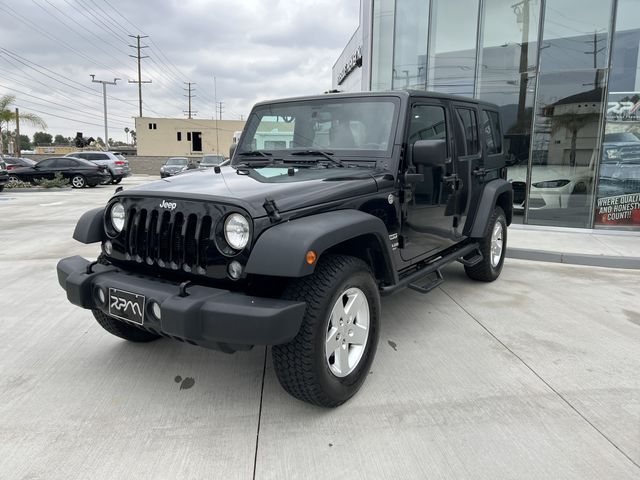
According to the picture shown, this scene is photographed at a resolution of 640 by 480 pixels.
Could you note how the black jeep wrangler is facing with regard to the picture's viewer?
facing the viewer and to the left of the viewer

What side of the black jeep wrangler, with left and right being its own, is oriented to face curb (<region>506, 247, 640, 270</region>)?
back

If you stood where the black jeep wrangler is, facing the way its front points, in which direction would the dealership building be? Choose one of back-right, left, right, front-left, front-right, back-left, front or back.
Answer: back

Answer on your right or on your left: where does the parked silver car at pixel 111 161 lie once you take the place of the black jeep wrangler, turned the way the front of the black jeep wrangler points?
on your right
